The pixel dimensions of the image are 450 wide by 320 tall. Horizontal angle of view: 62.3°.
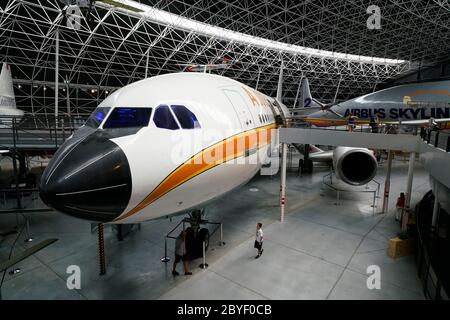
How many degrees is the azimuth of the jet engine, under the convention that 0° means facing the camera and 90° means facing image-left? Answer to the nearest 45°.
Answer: approximately 0°

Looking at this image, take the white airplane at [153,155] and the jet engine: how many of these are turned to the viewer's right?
0

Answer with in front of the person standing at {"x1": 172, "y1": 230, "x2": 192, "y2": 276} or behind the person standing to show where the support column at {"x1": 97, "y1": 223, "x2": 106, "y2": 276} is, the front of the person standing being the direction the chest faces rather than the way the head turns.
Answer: behind

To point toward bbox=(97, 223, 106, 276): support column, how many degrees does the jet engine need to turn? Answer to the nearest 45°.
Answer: approximately 45° to its right

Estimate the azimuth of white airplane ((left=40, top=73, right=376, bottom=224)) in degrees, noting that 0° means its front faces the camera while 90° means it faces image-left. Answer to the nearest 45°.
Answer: approximately 45°

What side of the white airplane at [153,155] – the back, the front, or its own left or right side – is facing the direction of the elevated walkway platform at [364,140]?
left
